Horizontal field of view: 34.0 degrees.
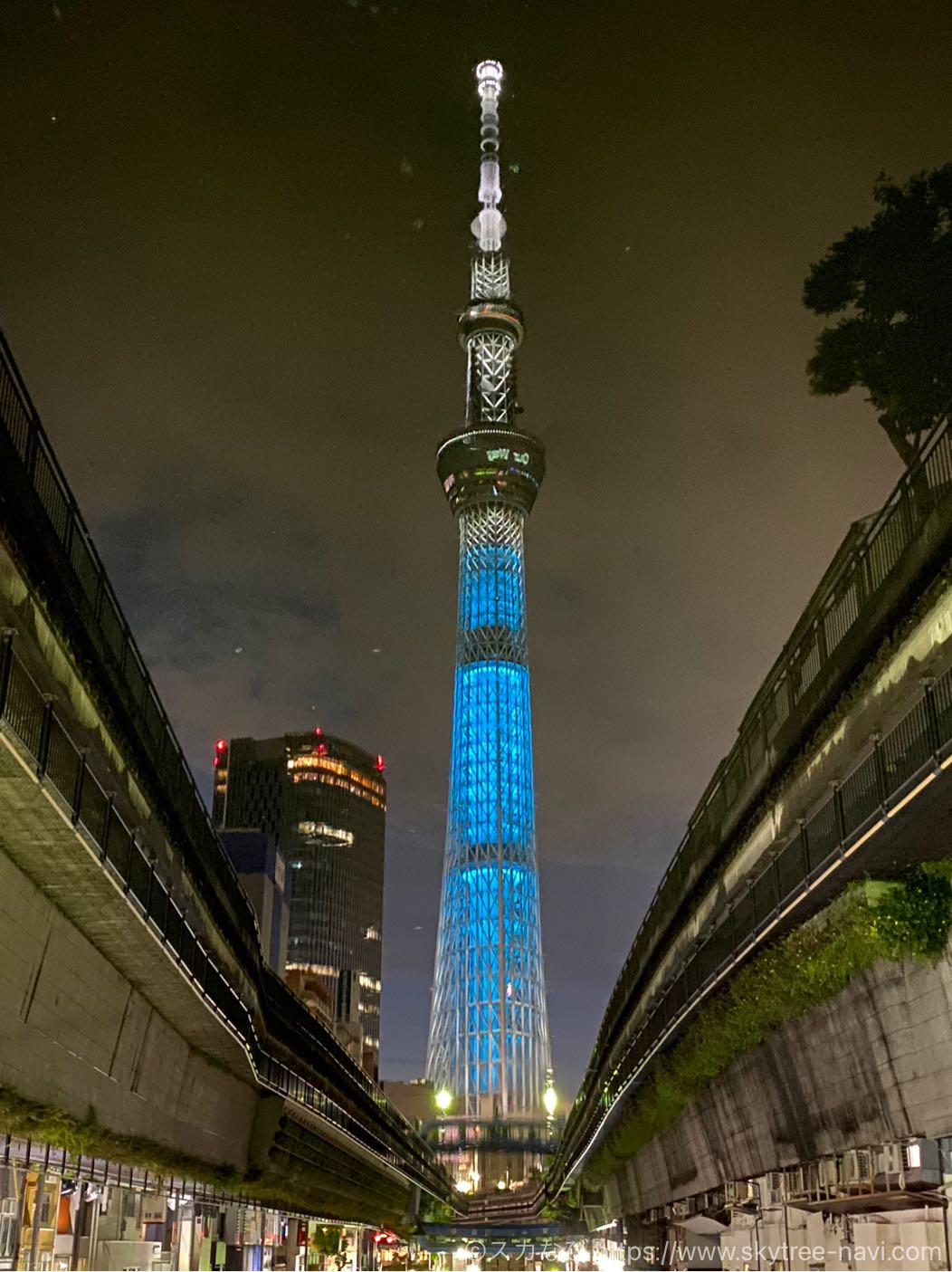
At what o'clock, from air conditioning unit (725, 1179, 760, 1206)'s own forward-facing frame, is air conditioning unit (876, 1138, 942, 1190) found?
air conditioning unit (876, 1138, 942, 1190) is roughly at 10 o'clock from air conditioning unit (725, 1179, 760, 1206).

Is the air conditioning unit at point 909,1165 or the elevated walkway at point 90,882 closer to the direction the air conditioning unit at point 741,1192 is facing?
the elevated walkway

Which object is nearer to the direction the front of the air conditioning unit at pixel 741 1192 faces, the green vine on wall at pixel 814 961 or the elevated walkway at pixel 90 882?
the elevated walkway

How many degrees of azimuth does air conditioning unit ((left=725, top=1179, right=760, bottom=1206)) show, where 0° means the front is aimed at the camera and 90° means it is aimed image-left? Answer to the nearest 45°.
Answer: approximately 45°

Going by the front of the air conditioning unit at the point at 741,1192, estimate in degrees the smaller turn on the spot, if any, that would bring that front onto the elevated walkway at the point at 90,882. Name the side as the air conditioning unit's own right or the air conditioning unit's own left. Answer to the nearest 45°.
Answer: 0° — it already faces it
